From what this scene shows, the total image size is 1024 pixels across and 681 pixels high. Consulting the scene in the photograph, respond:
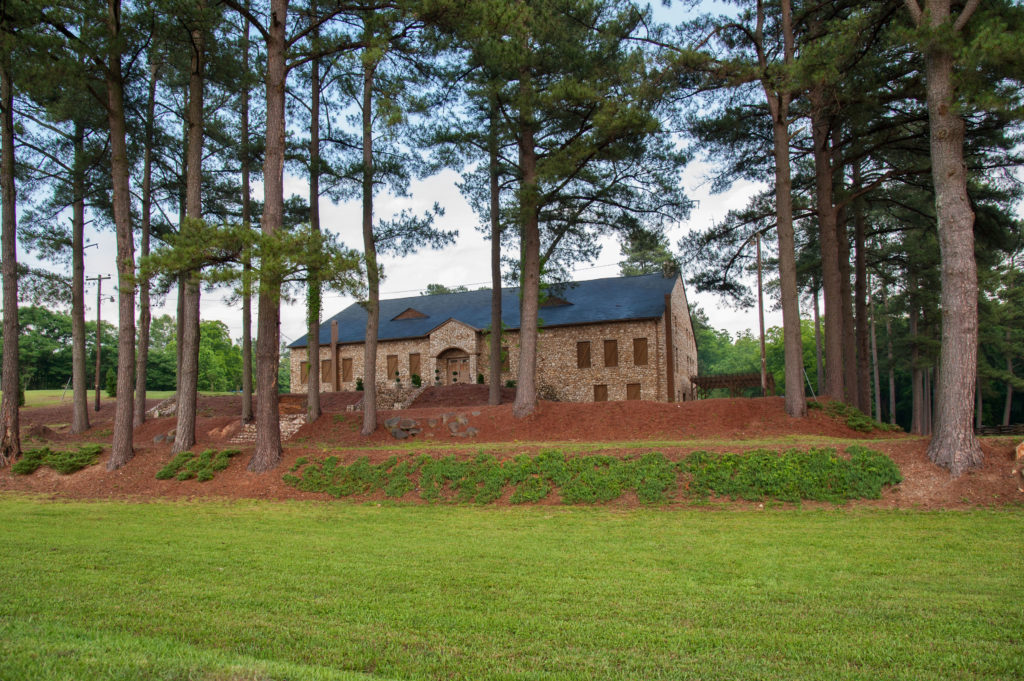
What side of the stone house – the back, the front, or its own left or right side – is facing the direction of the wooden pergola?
left

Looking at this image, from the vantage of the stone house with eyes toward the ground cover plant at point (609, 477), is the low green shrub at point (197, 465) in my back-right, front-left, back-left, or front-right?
front-right

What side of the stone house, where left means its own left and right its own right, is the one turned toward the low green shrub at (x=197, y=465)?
front

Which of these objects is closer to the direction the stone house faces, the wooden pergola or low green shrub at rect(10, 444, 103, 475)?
the low green shrub

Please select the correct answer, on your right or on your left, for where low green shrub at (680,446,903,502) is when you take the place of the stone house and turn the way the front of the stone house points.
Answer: on your left

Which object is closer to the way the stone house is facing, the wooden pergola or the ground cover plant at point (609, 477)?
the ground cover plant

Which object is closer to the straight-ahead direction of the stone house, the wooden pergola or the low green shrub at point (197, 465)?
the low green shrub

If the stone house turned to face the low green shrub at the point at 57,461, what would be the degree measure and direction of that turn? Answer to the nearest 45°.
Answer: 0° — it already faces it

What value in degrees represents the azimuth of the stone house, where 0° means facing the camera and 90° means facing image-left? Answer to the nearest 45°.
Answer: approximately 45°
